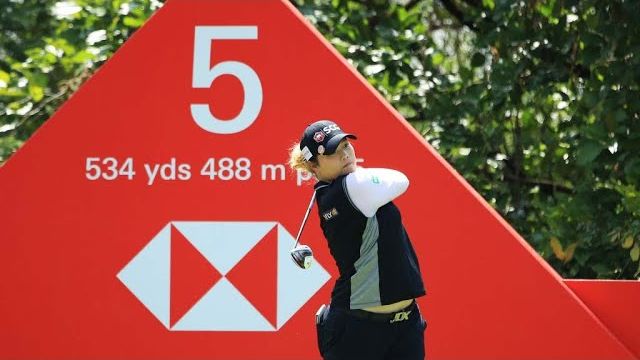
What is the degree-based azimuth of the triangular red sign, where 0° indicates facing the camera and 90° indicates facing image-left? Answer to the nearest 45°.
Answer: approximately 0°

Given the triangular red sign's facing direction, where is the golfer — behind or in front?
in front

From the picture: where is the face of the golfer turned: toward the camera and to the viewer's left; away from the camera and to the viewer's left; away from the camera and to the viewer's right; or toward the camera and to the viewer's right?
toward the camera and to the viewer's right

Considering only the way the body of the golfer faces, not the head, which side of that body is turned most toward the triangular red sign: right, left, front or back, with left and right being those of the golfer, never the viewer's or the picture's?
back

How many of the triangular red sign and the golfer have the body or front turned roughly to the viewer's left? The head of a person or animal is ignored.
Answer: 0

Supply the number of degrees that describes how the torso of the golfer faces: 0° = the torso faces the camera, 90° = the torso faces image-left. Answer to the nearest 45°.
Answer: approximately 315°
